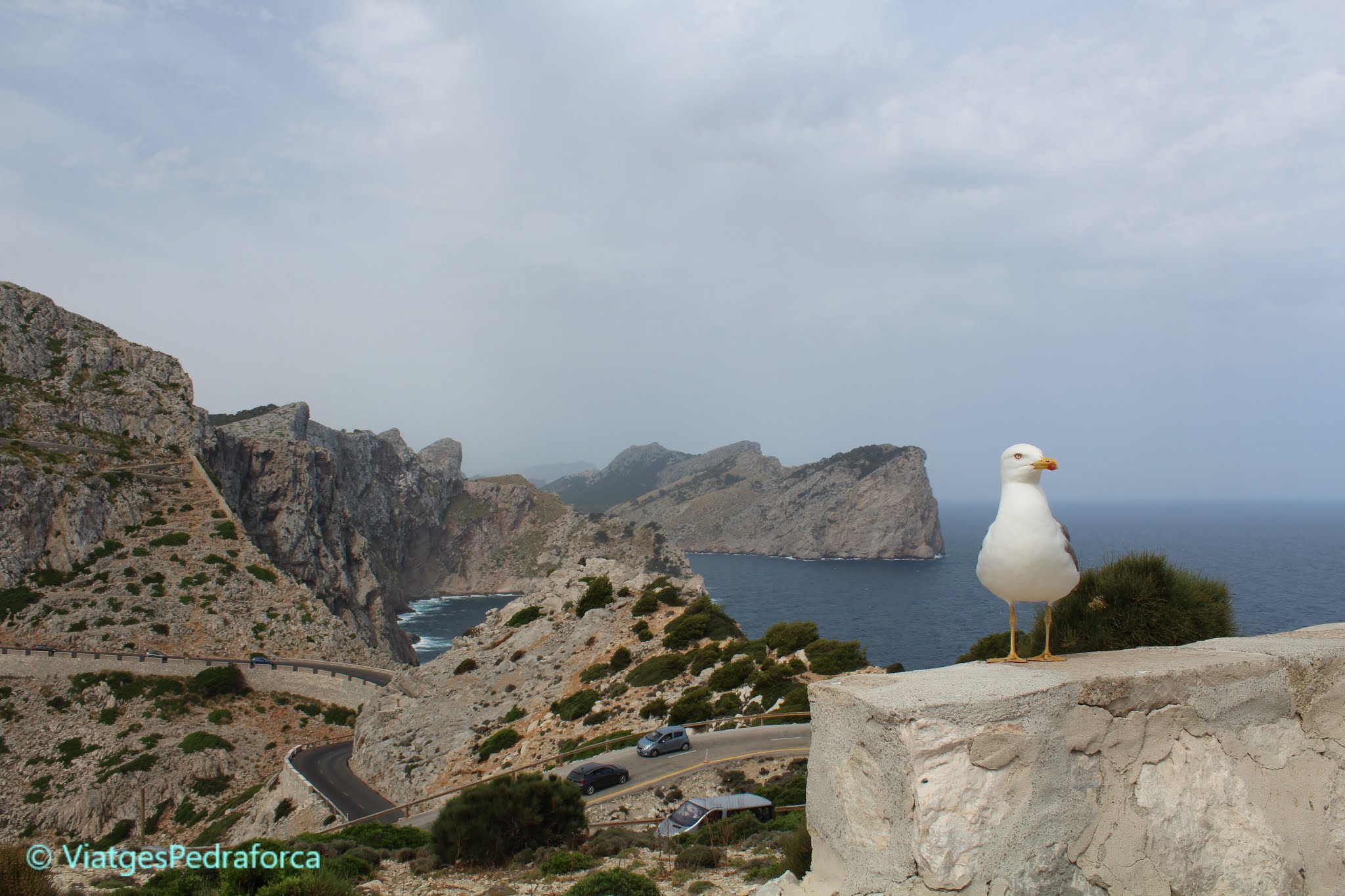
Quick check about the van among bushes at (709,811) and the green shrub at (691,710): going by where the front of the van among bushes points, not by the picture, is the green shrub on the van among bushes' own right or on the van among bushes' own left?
on the van among bushes' own right

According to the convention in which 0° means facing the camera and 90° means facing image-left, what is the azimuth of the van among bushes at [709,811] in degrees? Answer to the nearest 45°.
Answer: approximately 45°

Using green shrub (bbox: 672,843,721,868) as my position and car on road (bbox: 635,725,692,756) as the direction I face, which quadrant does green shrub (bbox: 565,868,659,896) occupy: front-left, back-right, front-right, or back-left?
back-left

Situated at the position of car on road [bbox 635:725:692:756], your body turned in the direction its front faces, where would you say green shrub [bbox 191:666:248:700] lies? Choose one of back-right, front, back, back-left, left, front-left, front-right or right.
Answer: right

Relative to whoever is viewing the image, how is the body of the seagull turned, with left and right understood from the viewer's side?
facing the viewer

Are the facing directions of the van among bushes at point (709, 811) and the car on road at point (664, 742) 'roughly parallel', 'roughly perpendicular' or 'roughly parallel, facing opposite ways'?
roughly parallel

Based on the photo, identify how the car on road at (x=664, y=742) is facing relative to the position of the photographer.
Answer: facing the viewer and to the left of the viewer

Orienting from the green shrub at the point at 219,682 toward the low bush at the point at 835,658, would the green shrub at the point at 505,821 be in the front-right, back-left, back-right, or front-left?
front-right

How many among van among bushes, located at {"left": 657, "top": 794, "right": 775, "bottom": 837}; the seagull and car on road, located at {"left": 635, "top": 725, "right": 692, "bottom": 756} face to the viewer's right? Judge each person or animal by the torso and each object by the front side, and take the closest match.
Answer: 0

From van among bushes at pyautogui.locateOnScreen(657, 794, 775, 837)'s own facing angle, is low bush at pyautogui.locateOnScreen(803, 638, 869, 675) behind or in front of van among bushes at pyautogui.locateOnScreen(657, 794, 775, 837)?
behind

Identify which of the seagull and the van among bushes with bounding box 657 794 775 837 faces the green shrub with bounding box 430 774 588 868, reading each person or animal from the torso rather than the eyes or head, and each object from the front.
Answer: the van among bushes

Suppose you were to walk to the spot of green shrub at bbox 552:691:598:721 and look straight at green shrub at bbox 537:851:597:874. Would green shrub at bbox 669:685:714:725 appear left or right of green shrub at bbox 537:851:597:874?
left

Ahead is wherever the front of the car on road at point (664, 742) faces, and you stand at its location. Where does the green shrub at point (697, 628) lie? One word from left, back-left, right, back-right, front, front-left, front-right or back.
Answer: back-right

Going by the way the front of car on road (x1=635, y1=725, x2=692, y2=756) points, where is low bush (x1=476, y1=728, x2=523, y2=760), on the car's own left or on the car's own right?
on the car's own right
